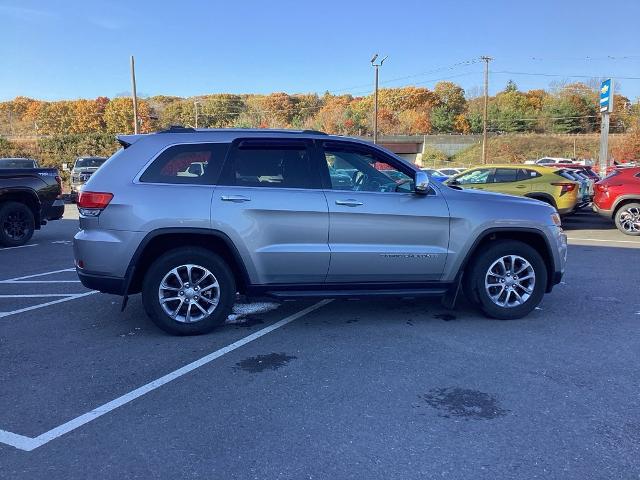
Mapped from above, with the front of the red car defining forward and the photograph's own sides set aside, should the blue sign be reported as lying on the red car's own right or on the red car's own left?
on the red car's own left

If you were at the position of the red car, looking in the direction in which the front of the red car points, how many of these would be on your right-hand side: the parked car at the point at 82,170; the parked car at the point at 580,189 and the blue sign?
0

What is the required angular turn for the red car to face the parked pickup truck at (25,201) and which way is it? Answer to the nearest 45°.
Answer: approximately 180°

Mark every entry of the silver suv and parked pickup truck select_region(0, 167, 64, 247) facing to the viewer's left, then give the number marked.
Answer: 1

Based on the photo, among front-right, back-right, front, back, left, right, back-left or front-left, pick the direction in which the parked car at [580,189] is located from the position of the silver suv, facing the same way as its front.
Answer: front-left

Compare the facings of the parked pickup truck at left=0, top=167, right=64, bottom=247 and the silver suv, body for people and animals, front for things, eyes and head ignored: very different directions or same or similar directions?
very different directions

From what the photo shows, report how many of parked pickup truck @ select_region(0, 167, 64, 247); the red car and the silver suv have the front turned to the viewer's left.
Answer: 1

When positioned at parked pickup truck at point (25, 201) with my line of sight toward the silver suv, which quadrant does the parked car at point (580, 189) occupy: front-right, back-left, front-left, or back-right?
front-left

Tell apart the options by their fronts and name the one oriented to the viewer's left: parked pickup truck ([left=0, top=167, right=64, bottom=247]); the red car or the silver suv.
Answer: the parked pickup truck

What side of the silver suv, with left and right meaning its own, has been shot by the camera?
right

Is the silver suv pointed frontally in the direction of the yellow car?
no

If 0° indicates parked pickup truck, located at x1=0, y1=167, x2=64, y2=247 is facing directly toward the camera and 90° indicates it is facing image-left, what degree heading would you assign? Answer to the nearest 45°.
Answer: approximately 90°

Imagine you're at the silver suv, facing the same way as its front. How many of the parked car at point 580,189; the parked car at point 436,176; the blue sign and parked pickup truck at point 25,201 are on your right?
0

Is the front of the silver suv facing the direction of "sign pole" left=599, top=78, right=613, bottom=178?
no

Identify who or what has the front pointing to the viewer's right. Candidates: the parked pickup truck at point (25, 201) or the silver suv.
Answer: the silver suv

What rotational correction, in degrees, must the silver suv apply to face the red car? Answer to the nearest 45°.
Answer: approximately 45° to its left

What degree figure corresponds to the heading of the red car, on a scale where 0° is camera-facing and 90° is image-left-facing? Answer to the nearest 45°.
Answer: approximately 225°

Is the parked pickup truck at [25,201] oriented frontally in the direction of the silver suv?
no

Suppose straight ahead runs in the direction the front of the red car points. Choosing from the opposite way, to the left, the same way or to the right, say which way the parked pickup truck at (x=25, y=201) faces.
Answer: the opposite way

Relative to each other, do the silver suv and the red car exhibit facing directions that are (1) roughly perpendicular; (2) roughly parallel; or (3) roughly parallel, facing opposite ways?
roughly parallel
